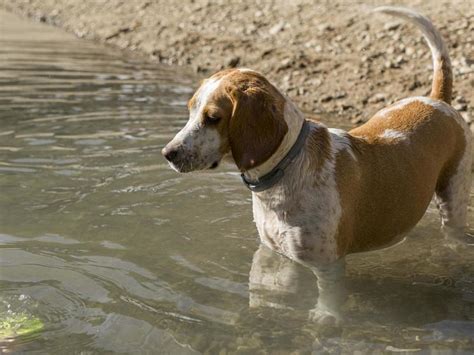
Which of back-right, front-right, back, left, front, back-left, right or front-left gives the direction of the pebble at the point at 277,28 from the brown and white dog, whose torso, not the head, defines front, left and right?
back-right

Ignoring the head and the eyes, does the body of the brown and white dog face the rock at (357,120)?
no

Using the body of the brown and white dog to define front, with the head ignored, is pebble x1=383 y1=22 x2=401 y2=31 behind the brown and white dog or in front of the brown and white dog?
behind

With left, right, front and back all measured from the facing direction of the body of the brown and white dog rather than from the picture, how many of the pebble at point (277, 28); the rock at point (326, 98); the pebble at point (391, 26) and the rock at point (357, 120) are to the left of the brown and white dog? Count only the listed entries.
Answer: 0

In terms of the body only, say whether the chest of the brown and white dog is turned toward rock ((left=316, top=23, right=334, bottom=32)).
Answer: no

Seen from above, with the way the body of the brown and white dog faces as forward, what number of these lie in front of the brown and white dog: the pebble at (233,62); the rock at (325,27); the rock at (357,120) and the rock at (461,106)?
0

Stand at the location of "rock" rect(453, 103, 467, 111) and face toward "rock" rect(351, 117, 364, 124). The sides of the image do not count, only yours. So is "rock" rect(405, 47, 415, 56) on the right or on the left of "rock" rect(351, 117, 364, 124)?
right

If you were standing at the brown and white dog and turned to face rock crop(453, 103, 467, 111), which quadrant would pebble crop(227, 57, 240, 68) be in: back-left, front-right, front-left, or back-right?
front-left

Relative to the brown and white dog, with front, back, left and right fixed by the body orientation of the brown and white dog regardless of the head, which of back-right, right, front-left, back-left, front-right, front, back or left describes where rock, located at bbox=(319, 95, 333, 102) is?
back-right

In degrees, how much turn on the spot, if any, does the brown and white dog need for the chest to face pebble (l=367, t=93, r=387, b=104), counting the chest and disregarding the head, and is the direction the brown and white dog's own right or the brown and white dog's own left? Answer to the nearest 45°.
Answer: approximately 135° to the brown and white dog's own right

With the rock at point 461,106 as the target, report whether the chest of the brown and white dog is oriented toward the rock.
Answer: no

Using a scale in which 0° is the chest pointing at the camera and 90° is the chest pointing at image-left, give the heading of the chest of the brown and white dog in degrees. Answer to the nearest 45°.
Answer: approximately 45°

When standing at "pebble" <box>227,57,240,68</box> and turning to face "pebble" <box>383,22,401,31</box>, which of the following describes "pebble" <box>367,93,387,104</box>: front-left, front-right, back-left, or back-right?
front-right
